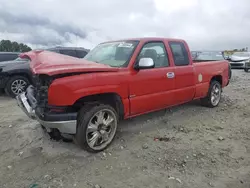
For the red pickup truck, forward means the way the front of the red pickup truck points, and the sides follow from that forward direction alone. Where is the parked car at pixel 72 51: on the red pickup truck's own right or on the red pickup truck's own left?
on the red pickup truck's own right

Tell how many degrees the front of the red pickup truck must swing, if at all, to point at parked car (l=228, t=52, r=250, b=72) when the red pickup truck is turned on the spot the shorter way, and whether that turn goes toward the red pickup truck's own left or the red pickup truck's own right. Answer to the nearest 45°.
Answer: approximately 180°

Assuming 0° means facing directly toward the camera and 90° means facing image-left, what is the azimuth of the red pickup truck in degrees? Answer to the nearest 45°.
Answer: approximately 45°

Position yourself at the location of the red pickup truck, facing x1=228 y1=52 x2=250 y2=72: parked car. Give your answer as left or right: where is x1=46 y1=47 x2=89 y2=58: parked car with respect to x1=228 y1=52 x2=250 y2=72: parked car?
left
